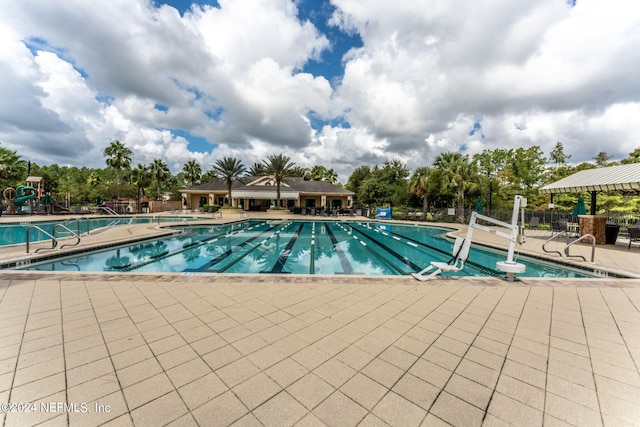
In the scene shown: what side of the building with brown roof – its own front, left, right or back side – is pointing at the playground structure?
right

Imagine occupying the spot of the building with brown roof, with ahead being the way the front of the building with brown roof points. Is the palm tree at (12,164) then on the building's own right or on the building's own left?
on the building's own right

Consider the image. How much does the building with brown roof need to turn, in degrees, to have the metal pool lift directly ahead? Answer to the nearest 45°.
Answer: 0° — it already faces it

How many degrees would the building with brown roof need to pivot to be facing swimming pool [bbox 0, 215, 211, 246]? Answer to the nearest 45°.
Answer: approximately 45° to its right

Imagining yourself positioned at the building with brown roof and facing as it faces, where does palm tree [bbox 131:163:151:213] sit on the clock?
The palm tree is roughly at 4 o'clock from the building with brown roof.

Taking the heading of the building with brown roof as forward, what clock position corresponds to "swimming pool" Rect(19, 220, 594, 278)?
The swimming pool is roughly at 12 o'clock from the building with brown roof.

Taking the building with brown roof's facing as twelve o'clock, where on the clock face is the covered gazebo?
The covered gazebo is roughly at 11 o'clock from the building with brown roof.

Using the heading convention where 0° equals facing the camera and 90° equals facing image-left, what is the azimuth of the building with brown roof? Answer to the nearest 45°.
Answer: approximately 0°

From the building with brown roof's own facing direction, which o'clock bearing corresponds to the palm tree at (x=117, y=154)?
The palm tree is roughly at 4 o'clock from the building with brown roof.
